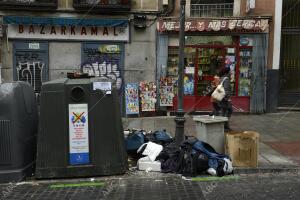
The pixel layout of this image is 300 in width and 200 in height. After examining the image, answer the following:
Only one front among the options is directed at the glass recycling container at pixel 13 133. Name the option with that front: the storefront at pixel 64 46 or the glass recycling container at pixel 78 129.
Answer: the storefront

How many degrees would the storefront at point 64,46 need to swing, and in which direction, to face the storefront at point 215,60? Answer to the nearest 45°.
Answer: approximately 90° to its left

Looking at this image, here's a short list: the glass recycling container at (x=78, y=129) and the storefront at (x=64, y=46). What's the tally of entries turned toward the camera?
2

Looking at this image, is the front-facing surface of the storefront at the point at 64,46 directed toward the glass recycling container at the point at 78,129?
yes

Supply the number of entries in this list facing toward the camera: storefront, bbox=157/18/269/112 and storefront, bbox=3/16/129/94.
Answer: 2

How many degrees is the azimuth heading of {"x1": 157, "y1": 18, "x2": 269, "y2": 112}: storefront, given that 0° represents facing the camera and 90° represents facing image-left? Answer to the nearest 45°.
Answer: approximately 0°

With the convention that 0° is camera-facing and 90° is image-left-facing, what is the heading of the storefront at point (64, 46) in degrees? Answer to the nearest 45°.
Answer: approximately 0°

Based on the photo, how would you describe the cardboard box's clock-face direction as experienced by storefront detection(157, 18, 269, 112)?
The cardboard box is roughly at 12 o'clock from the storefront.
